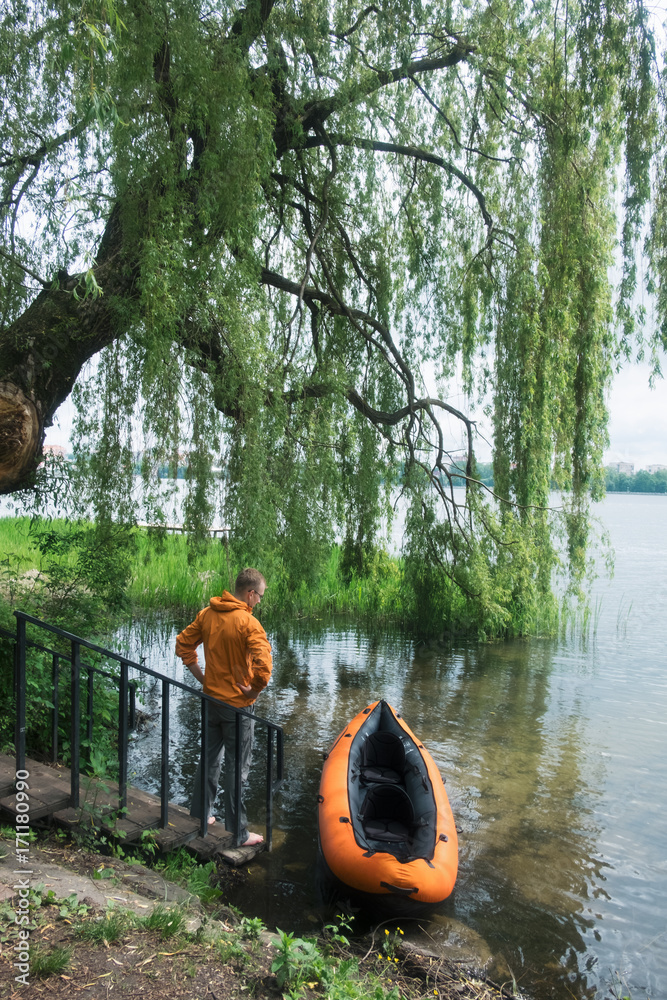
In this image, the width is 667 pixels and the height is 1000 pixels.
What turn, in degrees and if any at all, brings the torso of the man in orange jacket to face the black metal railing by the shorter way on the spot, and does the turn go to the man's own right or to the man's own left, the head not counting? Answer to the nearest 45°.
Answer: approximately 180°

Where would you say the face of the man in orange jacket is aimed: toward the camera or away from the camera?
away from the camera

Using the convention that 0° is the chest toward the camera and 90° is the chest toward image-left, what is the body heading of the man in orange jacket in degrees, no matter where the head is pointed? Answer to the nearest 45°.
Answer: approximately 225°

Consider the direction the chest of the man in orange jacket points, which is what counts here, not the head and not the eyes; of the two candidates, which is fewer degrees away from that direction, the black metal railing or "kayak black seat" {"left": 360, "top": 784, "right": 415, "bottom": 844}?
the kayak black seat
